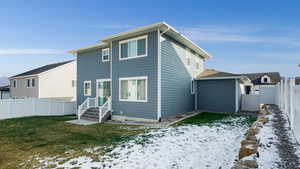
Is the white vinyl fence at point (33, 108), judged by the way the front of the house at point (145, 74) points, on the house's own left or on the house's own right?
on the house's own left

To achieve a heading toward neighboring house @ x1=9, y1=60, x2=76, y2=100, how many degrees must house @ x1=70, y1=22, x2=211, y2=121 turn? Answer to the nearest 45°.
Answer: approximately 90° to its left

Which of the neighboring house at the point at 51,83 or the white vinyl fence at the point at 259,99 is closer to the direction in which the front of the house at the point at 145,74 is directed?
the white vinyl fence

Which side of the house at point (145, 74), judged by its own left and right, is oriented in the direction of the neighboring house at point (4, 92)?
left

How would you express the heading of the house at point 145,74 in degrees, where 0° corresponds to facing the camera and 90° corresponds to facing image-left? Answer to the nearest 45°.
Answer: approximately 225°
